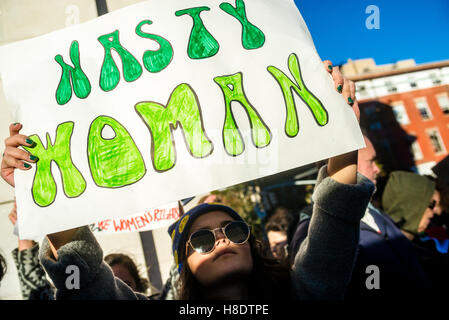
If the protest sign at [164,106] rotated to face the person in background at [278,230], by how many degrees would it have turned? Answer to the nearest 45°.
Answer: approximately 180°

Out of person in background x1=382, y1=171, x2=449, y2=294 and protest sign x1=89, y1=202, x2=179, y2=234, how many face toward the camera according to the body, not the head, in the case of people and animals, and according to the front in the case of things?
1

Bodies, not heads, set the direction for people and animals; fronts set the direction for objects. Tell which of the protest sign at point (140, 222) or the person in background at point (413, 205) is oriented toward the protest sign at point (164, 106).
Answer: the protest sign at point (140, 222)

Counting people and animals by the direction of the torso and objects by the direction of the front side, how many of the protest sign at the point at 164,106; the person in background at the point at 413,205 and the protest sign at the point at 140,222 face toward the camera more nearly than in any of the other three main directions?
2

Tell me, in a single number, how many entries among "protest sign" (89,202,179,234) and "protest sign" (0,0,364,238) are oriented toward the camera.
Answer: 2
